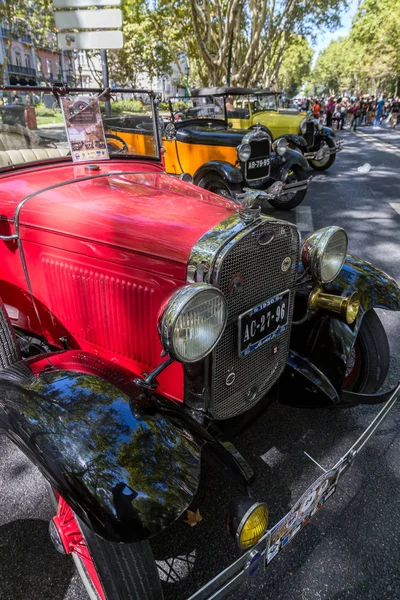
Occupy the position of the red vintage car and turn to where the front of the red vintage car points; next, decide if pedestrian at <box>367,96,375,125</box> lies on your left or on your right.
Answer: on your left

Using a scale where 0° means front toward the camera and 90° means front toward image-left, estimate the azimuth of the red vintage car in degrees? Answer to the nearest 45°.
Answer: approximately 315°

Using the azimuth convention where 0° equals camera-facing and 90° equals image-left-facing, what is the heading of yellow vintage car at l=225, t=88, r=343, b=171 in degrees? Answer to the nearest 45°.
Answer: approximately 315°

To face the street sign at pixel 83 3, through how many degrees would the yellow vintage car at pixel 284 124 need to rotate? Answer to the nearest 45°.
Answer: approximately 90° to its right

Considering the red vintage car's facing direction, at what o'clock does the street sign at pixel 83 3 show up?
The street sign is roughly at 7 o'clock from the red vintage car.

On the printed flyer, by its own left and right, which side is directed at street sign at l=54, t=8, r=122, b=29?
back

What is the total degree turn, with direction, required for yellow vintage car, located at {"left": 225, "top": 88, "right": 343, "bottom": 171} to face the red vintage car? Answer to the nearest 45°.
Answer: approximately 45° to its right

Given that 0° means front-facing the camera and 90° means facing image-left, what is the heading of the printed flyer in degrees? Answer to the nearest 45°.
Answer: approximately 0°

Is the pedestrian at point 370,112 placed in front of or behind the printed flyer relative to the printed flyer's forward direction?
behind

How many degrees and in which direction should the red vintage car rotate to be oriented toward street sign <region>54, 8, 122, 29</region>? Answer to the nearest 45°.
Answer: approximately 135° to its left
